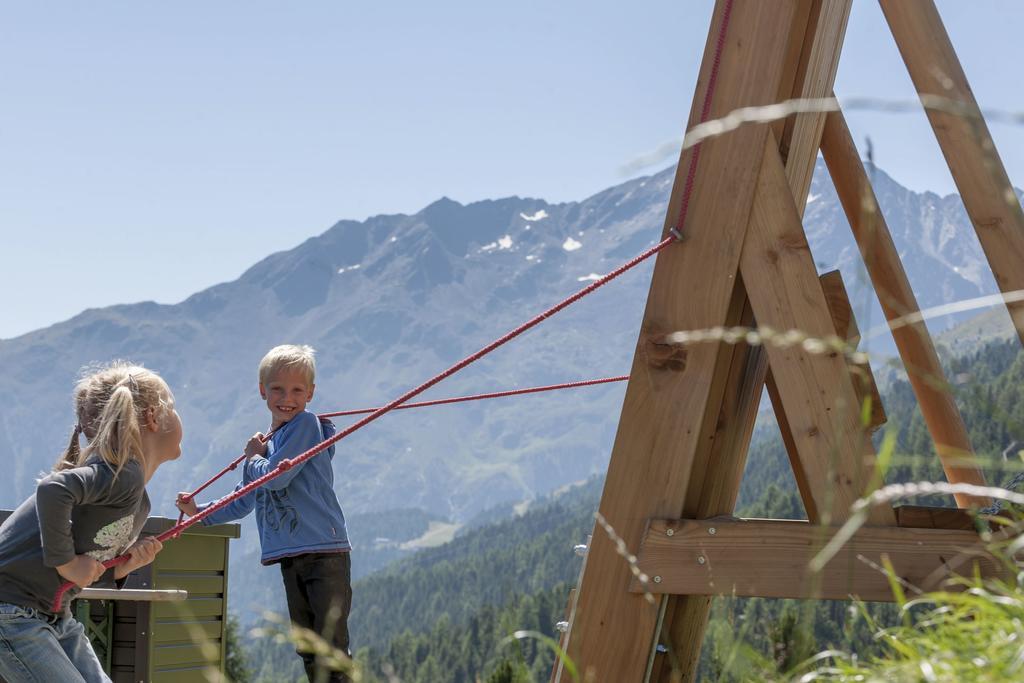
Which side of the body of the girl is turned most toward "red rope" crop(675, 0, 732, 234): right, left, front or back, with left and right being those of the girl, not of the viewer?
front

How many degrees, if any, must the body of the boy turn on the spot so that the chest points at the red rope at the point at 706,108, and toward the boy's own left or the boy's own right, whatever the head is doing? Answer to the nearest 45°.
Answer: approximately 90° to the boy's own left

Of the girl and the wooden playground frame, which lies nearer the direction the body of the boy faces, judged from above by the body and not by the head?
the girl

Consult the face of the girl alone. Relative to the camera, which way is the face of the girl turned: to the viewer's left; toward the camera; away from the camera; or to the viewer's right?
to the viewer's right

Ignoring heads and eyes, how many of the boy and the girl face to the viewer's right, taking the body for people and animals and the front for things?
1

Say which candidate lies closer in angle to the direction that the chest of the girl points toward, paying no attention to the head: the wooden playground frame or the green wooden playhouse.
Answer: the wooden playground frame

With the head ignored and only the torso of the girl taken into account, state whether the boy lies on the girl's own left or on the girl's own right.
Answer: on the girl's own left

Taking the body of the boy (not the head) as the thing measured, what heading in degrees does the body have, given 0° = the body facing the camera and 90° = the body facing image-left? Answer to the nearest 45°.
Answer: approximately 45°

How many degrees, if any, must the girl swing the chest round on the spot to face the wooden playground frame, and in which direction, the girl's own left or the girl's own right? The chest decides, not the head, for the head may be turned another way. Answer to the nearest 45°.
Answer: approximately 45° to the girl's own right

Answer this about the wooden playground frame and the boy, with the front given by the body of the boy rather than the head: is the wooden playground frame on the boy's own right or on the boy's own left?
on the boy's own left

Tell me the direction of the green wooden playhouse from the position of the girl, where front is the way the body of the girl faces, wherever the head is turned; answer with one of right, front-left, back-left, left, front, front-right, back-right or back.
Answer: left

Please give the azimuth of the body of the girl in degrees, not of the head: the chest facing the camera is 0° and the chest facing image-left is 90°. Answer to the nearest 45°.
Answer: approximately 270°
